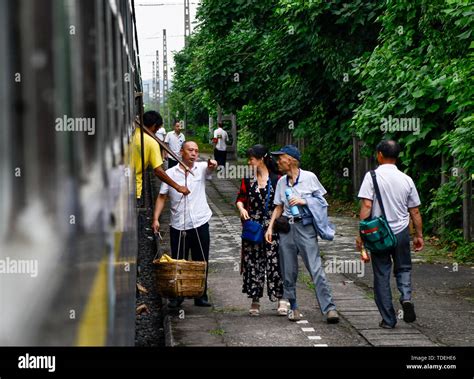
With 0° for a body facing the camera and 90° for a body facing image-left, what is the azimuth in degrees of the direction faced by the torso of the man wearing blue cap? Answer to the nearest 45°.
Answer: approximately 45°

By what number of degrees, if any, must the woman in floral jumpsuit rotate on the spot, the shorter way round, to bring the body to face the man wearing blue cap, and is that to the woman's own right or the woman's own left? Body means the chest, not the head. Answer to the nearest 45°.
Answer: approximately 45° to the woman's own left

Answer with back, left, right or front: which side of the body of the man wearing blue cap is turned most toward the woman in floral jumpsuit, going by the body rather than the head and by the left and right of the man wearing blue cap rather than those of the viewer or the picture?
right

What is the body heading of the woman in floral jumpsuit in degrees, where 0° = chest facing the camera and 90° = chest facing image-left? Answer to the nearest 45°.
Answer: approximately 0°

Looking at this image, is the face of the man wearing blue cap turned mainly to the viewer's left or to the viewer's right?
to the viewer's left
